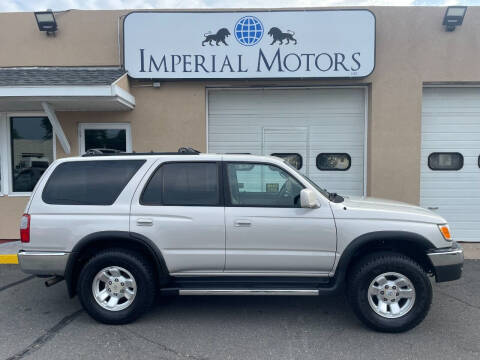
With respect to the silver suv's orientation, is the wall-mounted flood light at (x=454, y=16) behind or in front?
in front

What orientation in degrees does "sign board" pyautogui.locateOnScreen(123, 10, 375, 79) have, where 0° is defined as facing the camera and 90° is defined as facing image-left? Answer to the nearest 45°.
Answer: approximately 0°

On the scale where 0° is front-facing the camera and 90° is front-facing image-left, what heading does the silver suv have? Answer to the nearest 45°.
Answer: approximately 270°

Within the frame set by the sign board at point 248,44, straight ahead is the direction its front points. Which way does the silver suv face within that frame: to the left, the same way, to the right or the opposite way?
to the left

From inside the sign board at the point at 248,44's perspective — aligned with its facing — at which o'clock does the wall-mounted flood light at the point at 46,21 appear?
The wall-mounted flood light is roughly at 3 o'clock from the sign board.

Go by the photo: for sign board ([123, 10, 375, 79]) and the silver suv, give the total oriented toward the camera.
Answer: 1

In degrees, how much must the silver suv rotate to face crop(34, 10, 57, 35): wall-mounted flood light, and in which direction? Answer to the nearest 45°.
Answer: approximately 135° to its left

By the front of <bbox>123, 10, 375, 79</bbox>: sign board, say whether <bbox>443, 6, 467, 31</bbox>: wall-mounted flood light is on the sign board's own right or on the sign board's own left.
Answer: on the sign board's own left
